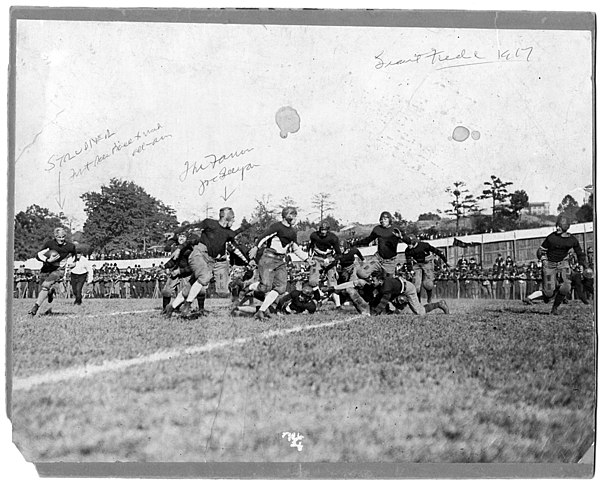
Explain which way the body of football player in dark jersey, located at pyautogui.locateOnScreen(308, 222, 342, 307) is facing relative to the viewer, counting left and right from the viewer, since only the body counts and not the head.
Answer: facing the viewer
